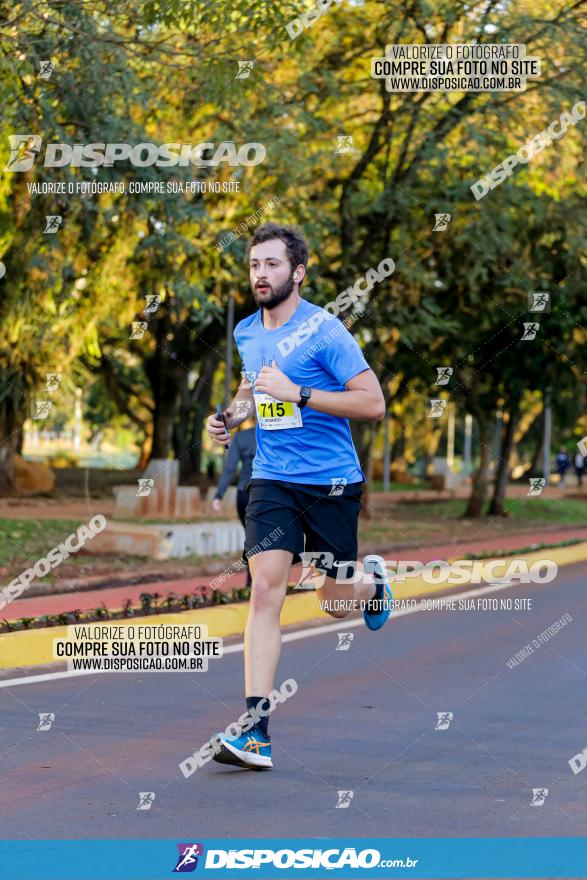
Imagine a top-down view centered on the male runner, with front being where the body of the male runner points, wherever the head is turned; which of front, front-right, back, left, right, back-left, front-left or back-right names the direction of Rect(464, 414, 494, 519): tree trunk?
back-right

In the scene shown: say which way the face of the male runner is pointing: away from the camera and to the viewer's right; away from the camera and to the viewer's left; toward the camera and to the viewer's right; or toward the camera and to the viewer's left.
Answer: toward the camera and to the viewer's left

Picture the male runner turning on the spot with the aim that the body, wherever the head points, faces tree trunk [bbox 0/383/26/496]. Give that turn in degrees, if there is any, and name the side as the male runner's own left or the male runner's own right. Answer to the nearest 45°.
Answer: approximately 135° to the male runner's own right

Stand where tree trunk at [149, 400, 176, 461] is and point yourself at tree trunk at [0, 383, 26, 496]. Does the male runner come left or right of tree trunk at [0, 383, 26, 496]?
left

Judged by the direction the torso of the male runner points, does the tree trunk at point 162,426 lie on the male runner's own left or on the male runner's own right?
on the male runner's own right
